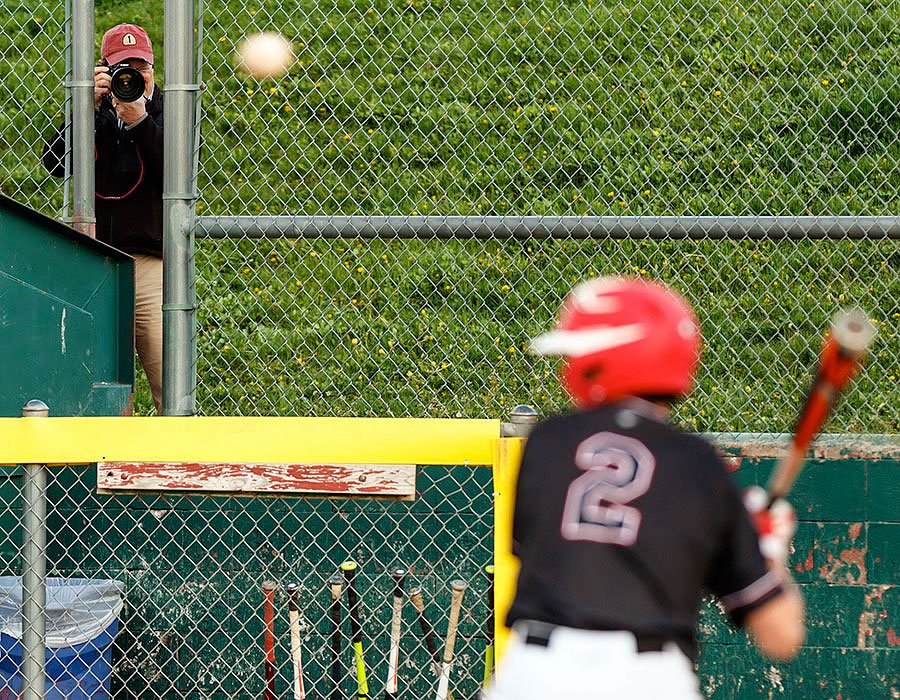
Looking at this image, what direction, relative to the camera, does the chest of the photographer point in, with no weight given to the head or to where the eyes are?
toward the camera

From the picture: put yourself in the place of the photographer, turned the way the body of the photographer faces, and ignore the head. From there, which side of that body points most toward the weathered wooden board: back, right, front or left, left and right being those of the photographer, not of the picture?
front

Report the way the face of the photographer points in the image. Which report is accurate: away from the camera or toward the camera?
toward the camera

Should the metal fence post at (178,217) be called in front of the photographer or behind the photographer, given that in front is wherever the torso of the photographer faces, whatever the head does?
in front
